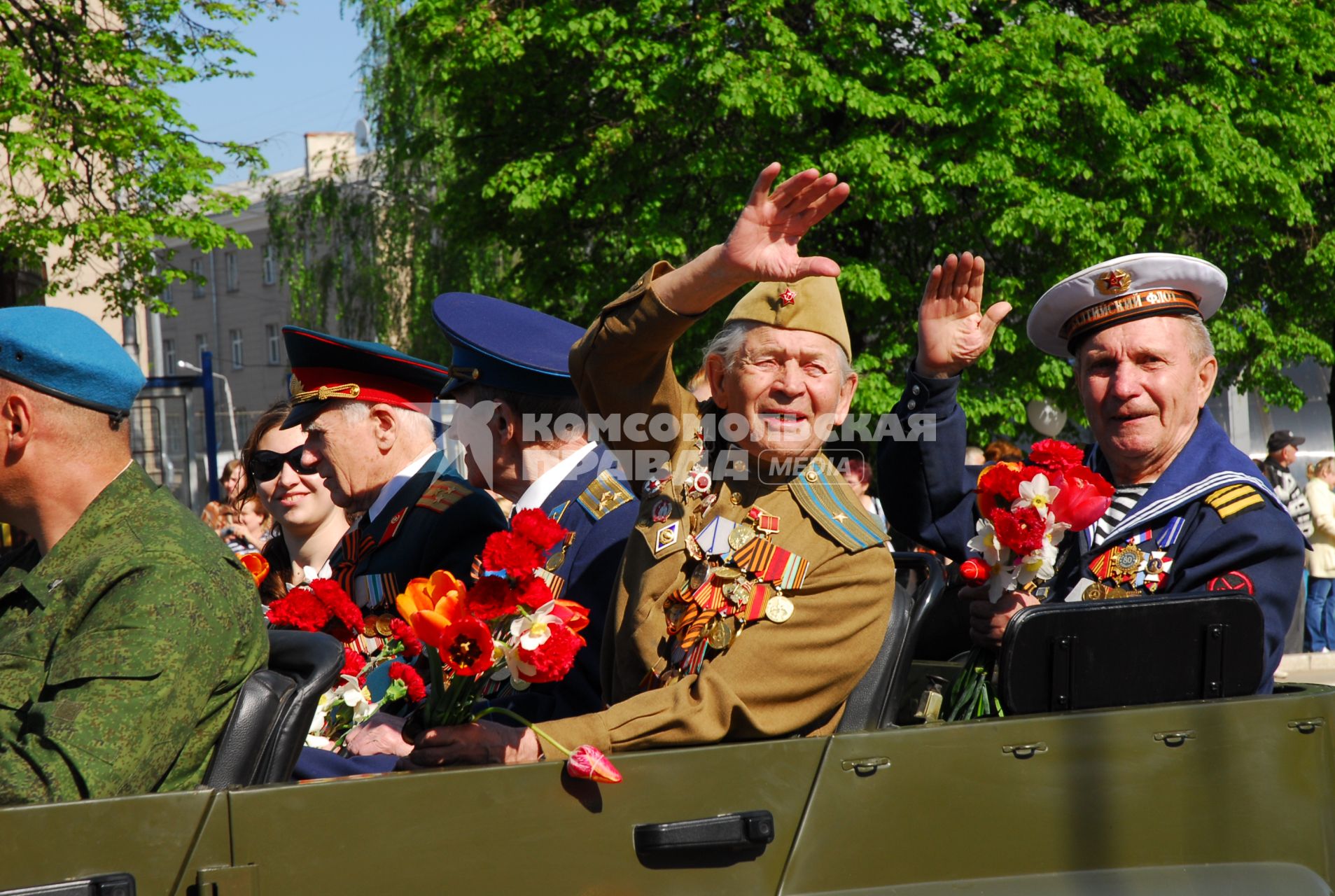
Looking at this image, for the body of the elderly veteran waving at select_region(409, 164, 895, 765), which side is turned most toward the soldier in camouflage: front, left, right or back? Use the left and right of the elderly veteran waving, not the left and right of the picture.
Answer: front

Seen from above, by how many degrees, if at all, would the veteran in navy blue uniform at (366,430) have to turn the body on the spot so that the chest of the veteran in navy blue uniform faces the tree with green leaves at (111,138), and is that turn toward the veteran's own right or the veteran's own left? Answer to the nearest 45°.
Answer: approximately 90° to the veteran's own right

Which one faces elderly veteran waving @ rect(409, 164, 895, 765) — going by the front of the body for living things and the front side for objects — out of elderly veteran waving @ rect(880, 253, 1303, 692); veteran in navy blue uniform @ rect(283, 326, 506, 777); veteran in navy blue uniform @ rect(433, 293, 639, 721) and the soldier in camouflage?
elderly veteran waving @ rect(880, 253, 1303, 692)

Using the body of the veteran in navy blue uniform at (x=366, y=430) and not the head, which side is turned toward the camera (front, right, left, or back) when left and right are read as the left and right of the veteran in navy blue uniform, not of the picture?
left

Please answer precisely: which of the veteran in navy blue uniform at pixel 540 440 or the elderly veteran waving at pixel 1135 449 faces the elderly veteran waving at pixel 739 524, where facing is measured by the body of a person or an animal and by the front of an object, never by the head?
the elderly veteran waving at pixel 1135 449

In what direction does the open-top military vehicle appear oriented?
to the viewer's left

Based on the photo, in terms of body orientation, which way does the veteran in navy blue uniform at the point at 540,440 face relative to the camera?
to the viewer's left

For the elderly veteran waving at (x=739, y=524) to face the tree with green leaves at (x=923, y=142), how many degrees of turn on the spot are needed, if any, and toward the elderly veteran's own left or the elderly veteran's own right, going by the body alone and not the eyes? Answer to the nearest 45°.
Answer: approximately 135° to the elderly veteran's own right

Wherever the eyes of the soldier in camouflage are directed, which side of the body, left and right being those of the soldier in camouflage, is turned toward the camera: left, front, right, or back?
left

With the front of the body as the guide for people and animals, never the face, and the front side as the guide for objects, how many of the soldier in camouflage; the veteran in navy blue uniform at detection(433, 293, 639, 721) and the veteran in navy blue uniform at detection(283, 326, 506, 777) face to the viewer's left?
3

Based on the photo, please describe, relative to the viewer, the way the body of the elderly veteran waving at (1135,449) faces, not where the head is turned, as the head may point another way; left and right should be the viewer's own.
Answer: facing the viewer and to the left of the viewer

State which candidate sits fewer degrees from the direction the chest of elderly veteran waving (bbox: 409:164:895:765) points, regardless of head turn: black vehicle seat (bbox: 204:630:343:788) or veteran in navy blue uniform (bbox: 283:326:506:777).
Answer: the black vehicle seat
